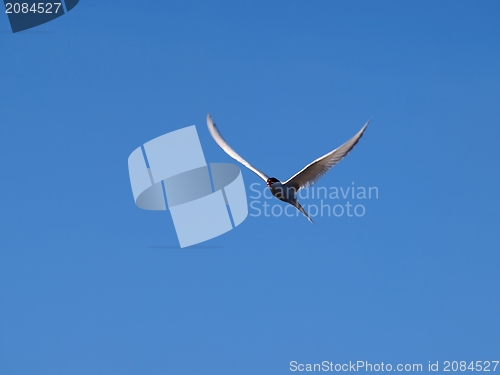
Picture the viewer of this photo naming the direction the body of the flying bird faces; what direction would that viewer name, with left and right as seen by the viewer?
facing the viewer and to the left of the viewer
